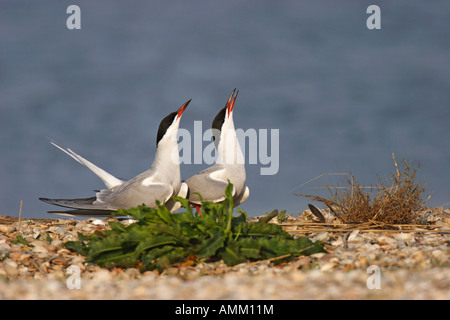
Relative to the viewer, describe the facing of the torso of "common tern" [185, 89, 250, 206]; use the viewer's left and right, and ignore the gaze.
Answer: facing the viewer and to the right of the viewer

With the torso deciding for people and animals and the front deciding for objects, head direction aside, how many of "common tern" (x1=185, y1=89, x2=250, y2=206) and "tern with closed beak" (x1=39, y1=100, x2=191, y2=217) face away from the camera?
0

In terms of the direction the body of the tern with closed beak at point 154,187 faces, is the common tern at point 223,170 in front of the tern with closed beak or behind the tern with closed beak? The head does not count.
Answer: in front

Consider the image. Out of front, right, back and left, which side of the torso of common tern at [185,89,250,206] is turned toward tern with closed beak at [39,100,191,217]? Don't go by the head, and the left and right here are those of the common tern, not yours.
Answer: right

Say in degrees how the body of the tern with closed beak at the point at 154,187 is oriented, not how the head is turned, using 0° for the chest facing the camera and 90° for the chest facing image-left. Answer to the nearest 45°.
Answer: approximately 270°
